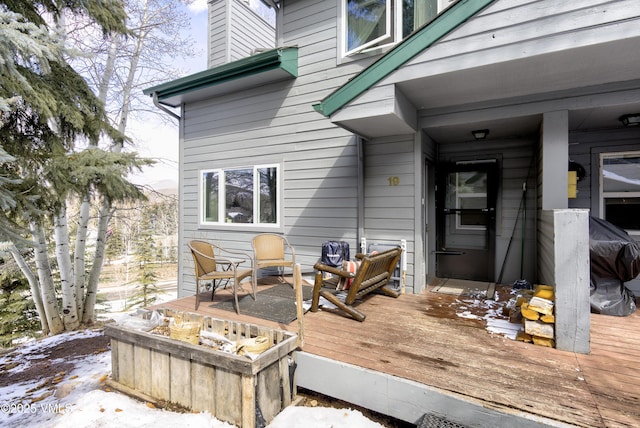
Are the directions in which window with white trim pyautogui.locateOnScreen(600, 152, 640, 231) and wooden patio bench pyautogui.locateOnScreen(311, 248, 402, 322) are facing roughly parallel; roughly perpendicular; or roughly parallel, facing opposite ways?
roughly perpendicular

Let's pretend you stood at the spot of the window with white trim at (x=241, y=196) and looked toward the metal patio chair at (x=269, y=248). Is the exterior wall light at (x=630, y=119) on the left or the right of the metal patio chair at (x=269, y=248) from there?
left

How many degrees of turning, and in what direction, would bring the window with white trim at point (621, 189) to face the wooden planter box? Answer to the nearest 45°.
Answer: approximately 45° to its right

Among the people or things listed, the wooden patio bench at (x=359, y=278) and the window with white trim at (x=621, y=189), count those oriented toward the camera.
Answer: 1

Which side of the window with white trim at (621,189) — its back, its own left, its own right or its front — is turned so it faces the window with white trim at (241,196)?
right

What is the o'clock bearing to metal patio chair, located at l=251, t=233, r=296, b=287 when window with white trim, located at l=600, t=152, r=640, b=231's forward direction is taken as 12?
The metal patio chair is roughly at 2 o'clock from the window with white trim.

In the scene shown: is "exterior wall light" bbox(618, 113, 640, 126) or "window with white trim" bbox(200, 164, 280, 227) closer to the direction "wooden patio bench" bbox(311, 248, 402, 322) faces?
the window with white trim

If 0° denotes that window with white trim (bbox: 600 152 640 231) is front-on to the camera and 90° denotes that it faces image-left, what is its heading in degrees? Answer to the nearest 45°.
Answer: approximately 0°

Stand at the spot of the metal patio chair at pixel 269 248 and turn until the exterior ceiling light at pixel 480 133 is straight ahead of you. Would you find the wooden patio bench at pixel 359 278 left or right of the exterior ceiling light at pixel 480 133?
right
